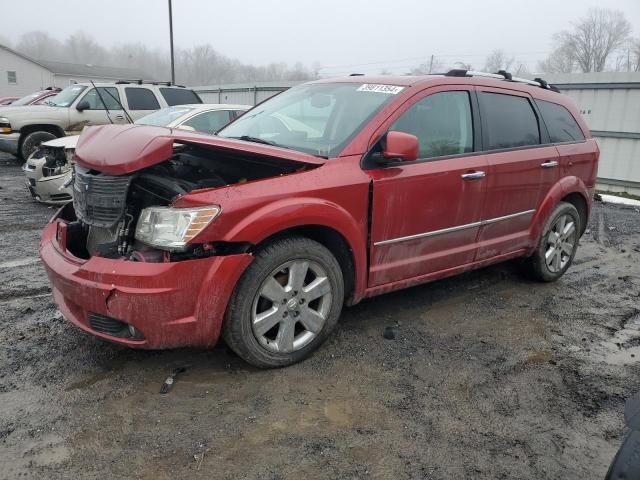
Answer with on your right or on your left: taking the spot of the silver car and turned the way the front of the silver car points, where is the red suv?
on your left

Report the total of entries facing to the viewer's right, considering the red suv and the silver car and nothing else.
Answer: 0

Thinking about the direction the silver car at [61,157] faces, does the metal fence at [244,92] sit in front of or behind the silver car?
behind

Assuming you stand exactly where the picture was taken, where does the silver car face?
facing the viewer and to the left of the viewer

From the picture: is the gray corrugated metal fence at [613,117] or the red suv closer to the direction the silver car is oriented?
the red suv

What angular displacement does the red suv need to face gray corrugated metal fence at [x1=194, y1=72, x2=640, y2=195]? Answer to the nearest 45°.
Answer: approximately 180°

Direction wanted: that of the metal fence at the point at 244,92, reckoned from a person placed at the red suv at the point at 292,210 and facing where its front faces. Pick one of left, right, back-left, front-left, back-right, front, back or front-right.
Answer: back-right
